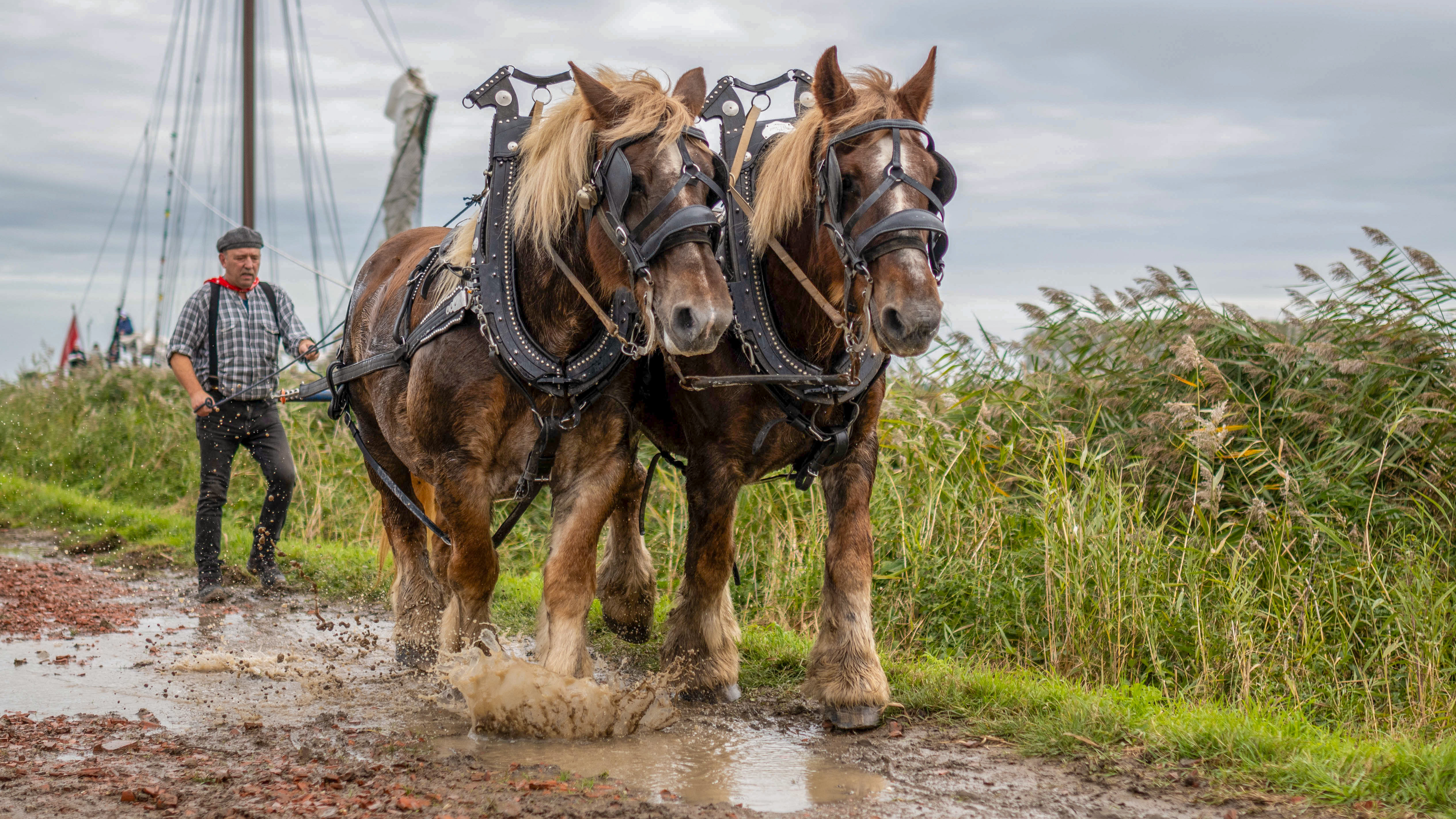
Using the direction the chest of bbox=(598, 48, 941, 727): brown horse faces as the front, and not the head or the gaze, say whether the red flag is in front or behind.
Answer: behind

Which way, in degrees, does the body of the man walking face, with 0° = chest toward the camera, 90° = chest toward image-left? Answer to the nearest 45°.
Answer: approximately 315°

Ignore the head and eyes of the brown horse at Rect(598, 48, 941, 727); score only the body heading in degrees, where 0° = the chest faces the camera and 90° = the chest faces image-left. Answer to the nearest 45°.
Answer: approximately 315°

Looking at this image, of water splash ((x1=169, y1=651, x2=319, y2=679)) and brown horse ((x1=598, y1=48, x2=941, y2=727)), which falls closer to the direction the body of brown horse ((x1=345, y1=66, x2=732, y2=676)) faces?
the brown horse

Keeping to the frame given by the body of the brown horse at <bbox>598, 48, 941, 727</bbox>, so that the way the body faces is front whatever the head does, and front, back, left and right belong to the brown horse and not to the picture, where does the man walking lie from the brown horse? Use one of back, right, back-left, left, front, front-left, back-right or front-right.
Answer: back

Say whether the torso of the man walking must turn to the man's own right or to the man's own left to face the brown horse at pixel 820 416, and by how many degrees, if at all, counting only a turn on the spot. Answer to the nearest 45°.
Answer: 0° — they already face it

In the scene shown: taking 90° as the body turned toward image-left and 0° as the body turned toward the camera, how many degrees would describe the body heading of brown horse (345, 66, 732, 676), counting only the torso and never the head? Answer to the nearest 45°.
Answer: approximately 315°
